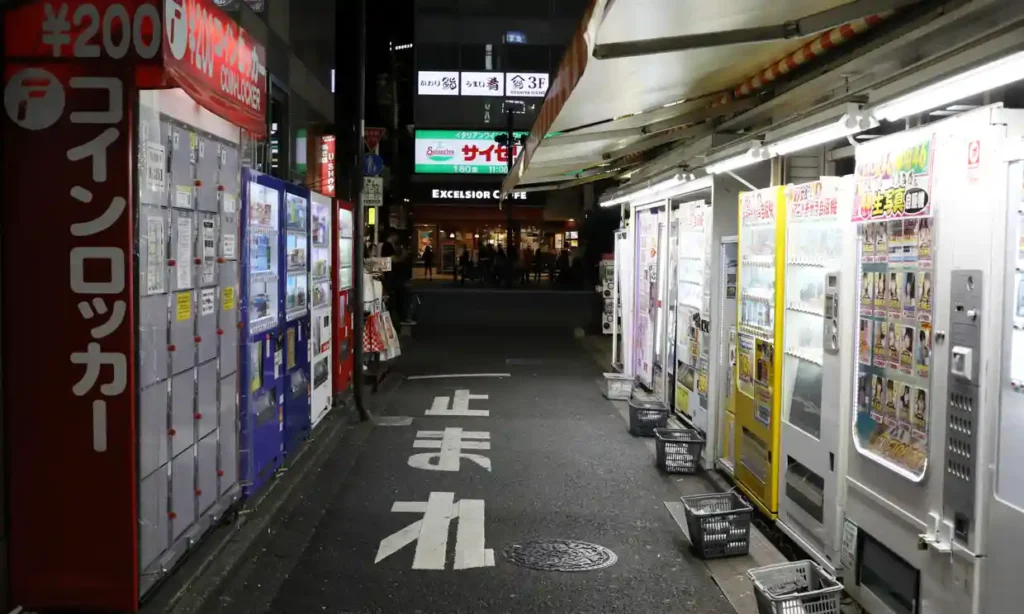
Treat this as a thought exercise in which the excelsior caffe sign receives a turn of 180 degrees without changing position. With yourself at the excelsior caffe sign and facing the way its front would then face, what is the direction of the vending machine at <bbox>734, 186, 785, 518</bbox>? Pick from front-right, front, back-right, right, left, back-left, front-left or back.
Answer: back

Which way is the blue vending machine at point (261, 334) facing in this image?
to the viewer's right

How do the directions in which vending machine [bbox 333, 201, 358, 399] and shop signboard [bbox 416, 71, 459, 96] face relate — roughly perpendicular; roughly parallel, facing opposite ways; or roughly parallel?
roughly perpendicular

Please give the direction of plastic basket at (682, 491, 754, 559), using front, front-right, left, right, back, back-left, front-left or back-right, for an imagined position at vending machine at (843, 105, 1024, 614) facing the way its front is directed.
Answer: right

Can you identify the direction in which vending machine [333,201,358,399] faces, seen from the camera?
facing to the right of the viewer

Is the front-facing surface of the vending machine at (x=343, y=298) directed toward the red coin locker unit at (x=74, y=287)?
no

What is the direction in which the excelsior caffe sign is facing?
toward the camera

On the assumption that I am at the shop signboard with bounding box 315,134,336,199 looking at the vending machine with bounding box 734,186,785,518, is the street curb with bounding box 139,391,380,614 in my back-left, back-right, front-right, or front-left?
front-right

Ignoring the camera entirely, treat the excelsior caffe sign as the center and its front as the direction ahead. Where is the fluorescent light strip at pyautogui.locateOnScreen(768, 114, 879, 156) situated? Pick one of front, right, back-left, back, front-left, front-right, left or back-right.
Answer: front

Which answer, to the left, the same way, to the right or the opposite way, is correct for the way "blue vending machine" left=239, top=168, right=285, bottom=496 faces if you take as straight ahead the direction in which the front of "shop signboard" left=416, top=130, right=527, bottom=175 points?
to the left

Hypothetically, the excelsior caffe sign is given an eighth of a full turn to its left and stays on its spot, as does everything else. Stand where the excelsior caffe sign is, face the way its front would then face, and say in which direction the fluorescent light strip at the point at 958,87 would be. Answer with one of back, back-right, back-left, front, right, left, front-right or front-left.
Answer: front-right

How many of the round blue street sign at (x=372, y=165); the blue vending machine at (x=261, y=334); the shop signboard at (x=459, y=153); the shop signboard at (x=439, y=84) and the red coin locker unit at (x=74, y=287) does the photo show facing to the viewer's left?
0

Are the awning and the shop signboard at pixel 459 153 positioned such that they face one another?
no

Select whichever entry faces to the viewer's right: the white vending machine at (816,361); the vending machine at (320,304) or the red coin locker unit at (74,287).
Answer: the vending machine

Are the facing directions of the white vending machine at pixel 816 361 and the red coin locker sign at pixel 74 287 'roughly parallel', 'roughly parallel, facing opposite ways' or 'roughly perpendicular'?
roughly perpendicular

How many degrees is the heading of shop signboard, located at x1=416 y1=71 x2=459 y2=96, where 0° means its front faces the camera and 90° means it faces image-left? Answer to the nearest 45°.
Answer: approximately 0°

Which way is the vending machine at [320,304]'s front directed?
to the viewer's right

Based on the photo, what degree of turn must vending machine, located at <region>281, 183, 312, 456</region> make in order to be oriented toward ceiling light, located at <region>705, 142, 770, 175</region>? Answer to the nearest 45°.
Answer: approximately 45° to its right

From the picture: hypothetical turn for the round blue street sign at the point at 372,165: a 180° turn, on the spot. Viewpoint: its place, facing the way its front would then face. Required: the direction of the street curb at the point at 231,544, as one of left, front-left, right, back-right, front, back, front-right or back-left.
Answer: back

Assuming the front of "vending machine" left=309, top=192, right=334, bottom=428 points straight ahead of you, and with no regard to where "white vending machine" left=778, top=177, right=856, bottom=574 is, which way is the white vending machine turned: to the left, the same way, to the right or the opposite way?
the opposite way

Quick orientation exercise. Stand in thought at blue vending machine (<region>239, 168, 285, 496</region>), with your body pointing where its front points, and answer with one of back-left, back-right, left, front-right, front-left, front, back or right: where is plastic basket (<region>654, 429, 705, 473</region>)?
front
